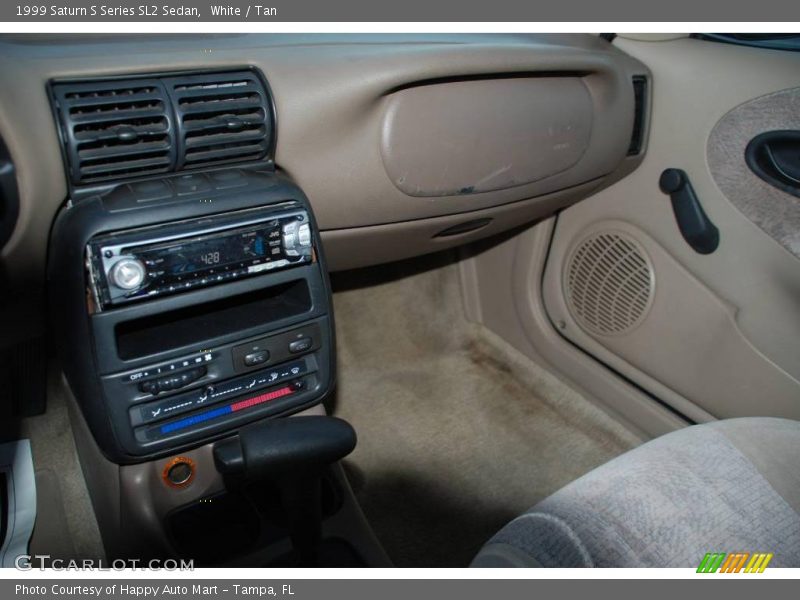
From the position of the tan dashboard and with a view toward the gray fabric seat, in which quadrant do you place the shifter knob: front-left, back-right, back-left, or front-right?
front-right

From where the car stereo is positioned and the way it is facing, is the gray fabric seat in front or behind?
in front

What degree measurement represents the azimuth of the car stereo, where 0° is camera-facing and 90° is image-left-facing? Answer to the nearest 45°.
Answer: approximately 315°
